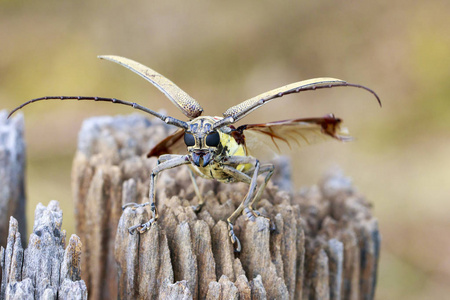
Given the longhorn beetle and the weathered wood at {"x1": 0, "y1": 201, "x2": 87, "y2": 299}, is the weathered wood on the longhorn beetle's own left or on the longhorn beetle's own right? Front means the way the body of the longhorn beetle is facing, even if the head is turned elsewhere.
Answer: on the longhorn beetle's own right

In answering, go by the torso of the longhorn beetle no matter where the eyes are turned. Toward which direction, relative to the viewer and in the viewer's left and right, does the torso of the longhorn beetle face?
facing the viewer

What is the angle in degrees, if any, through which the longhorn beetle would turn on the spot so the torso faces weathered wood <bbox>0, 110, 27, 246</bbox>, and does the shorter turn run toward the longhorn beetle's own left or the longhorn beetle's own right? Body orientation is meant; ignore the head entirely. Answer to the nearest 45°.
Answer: approximately 135° to the longhorn beetle's own right

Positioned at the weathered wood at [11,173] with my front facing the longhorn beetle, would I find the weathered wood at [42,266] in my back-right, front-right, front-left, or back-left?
front-right
